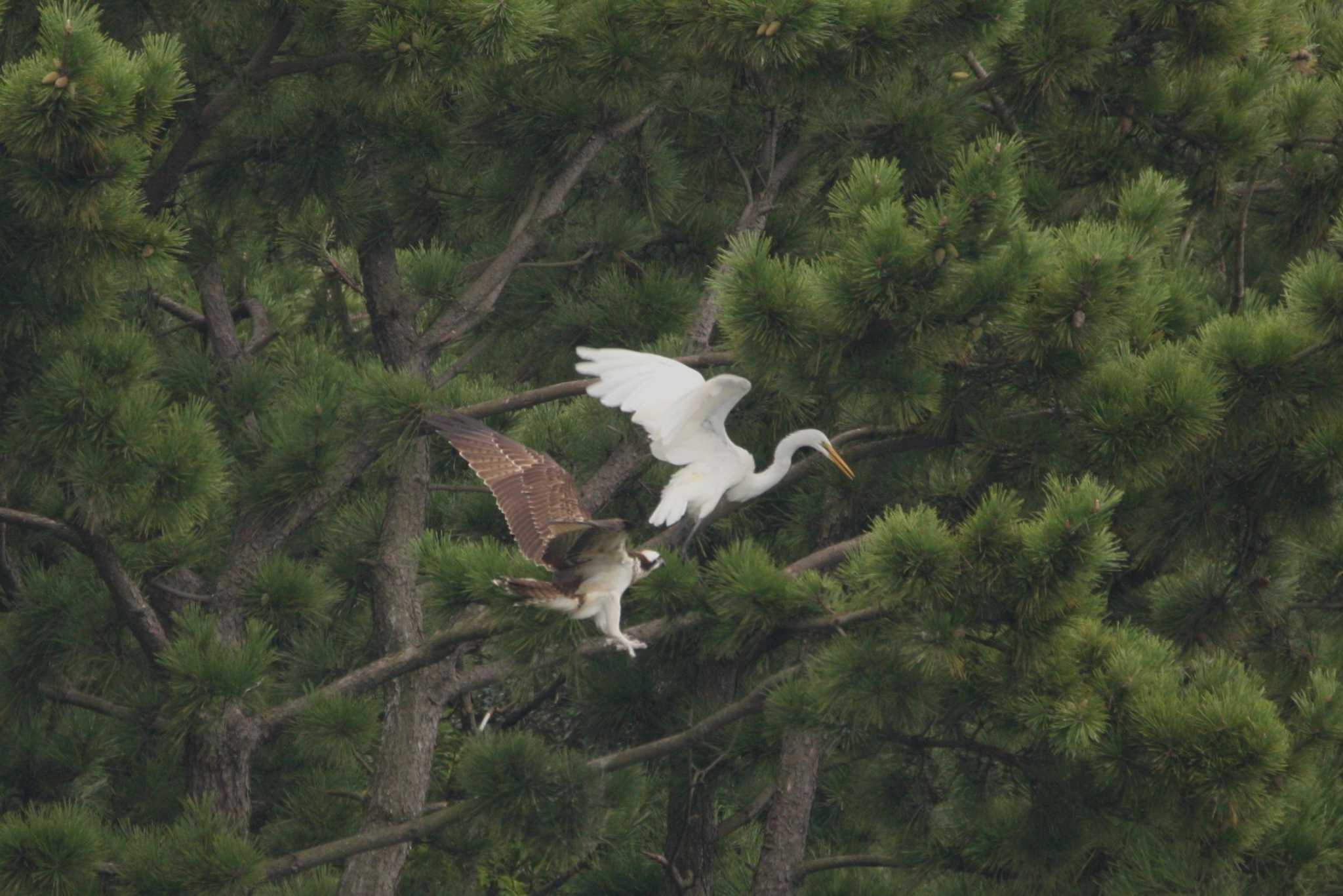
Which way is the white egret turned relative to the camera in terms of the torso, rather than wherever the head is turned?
to the viewer's right

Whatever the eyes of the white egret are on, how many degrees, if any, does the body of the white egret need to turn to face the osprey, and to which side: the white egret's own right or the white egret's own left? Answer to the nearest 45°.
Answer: approximately 135° to the white egret's own right

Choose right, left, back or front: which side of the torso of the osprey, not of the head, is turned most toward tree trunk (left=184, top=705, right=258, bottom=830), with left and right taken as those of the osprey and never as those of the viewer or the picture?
back

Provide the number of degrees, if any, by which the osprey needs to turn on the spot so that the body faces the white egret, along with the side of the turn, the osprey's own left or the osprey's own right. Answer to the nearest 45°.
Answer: approximately 45° to the osprey's own left

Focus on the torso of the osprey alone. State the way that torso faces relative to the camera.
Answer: to the viewer's right

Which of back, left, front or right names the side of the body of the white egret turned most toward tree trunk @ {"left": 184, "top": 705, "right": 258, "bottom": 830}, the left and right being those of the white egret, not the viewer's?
back

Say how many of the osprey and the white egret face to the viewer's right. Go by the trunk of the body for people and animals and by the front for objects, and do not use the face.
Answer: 2
